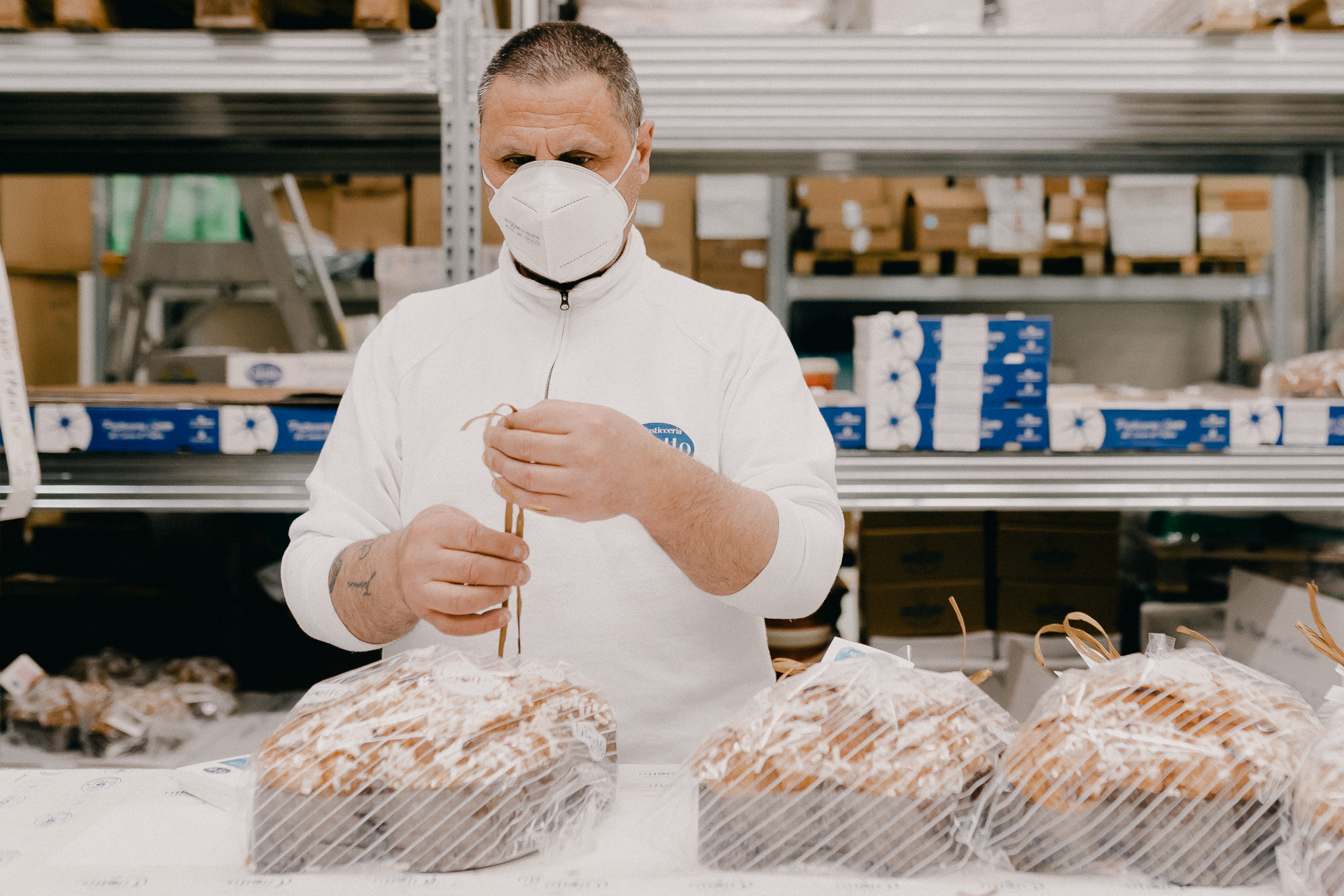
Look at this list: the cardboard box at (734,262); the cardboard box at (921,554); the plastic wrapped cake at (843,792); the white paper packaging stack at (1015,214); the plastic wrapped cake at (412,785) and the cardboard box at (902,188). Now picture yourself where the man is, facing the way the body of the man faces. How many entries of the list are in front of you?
2

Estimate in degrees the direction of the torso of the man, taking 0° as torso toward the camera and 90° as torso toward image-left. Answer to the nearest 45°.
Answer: approximately 0°

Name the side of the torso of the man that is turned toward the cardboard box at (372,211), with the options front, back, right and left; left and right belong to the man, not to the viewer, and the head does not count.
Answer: back

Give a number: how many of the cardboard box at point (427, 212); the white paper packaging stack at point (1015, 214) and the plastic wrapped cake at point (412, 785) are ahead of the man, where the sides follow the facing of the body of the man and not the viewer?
1

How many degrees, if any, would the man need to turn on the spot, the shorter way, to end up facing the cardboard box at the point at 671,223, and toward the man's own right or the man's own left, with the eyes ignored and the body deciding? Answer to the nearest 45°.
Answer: approximately 180°

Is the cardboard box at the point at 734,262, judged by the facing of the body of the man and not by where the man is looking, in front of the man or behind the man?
behind

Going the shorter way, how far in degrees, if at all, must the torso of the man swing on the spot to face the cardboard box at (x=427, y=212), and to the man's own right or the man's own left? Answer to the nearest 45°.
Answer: approximately 180°
